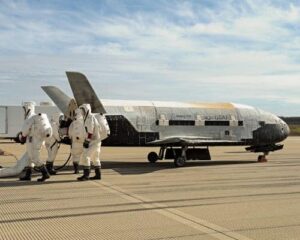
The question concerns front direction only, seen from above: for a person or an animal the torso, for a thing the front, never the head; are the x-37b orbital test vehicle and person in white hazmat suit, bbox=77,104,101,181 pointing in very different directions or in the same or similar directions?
very different directions

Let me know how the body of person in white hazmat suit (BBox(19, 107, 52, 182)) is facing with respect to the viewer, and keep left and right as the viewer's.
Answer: facing to the left of the viewer

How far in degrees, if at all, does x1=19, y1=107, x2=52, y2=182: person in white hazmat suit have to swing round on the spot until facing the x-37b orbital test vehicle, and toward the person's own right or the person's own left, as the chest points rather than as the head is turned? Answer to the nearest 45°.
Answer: approximately 135° to the person's own right

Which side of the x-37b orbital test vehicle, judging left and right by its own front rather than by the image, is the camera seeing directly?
right

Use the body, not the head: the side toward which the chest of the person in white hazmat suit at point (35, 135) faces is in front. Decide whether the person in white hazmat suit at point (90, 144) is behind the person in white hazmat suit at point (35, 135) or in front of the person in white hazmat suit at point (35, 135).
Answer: behind

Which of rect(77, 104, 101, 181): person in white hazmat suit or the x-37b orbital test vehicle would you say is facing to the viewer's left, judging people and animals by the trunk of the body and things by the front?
the person in white hazmat suit

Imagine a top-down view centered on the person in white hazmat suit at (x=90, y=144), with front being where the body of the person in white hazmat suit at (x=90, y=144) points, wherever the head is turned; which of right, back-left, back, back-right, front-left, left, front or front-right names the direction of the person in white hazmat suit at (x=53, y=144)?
front-right

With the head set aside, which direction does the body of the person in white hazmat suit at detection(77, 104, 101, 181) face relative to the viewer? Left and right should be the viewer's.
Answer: facing to the left of the viewer
